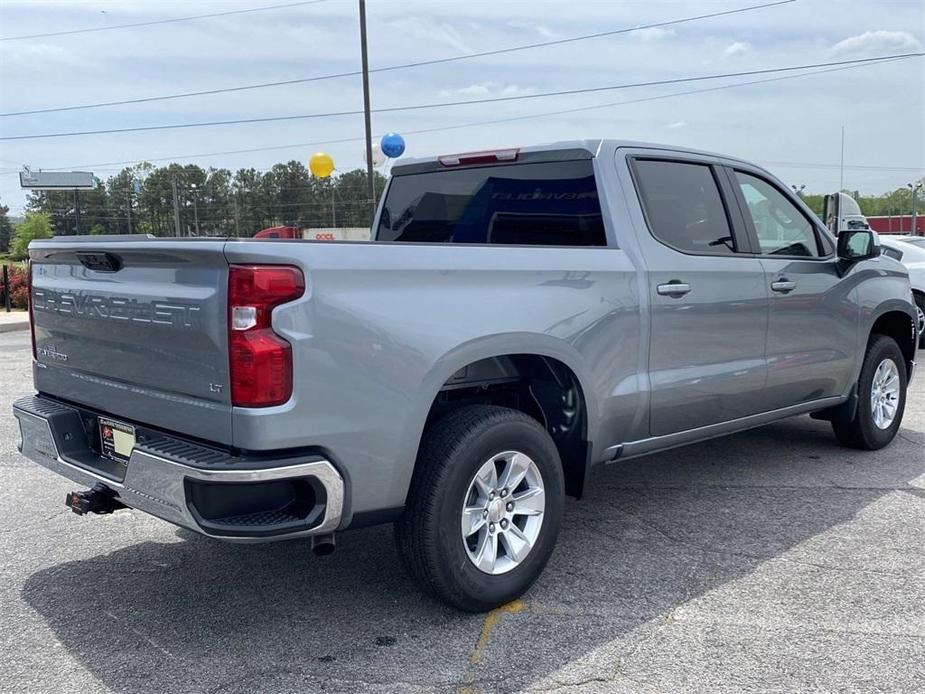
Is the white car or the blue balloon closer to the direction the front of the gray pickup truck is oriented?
the white car

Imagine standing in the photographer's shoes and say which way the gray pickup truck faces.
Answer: facing away from the viewer and to the right of the viewer

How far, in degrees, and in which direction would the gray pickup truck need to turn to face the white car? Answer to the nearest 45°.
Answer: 0° — it already faces it

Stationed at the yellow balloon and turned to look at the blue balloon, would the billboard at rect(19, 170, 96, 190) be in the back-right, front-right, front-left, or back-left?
back-left

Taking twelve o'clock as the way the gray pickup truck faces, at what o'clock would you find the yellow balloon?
The yellow balloon is roughly at 10 o'clock from the gray pickup truck.

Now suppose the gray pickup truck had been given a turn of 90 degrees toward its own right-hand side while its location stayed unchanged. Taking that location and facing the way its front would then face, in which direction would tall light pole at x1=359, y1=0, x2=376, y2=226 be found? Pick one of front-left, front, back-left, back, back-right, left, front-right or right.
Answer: back-left

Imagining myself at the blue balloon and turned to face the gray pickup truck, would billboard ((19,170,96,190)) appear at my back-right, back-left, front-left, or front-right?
back-right
